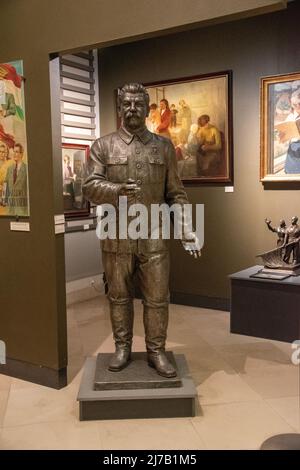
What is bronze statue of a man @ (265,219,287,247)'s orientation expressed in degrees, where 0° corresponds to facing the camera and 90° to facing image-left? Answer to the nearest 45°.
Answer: approximately 45°

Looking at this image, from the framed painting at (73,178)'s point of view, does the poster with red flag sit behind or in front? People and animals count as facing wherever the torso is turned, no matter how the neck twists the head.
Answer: in front

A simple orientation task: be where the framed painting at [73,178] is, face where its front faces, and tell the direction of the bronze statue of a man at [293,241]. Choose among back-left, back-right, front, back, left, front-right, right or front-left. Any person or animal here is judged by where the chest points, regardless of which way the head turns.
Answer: front-left

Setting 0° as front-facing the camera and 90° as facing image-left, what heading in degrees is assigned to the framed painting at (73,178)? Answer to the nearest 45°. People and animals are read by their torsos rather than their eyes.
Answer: approximately 0°

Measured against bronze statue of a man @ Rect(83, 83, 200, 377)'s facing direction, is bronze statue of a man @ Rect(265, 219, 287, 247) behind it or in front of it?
behind

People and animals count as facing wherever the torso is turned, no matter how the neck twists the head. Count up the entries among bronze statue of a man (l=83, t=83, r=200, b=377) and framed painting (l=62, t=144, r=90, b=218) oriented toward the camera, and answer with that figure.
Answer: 2
